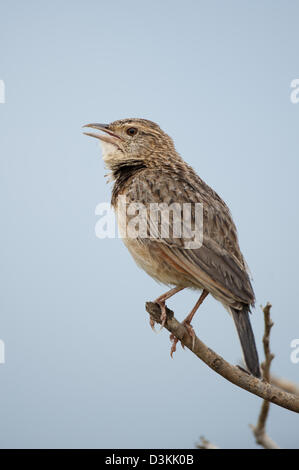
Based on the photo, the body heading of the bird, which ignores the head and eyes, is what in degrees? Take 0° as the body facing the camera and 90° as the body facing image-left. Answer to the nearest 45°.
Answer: approximately 90°
